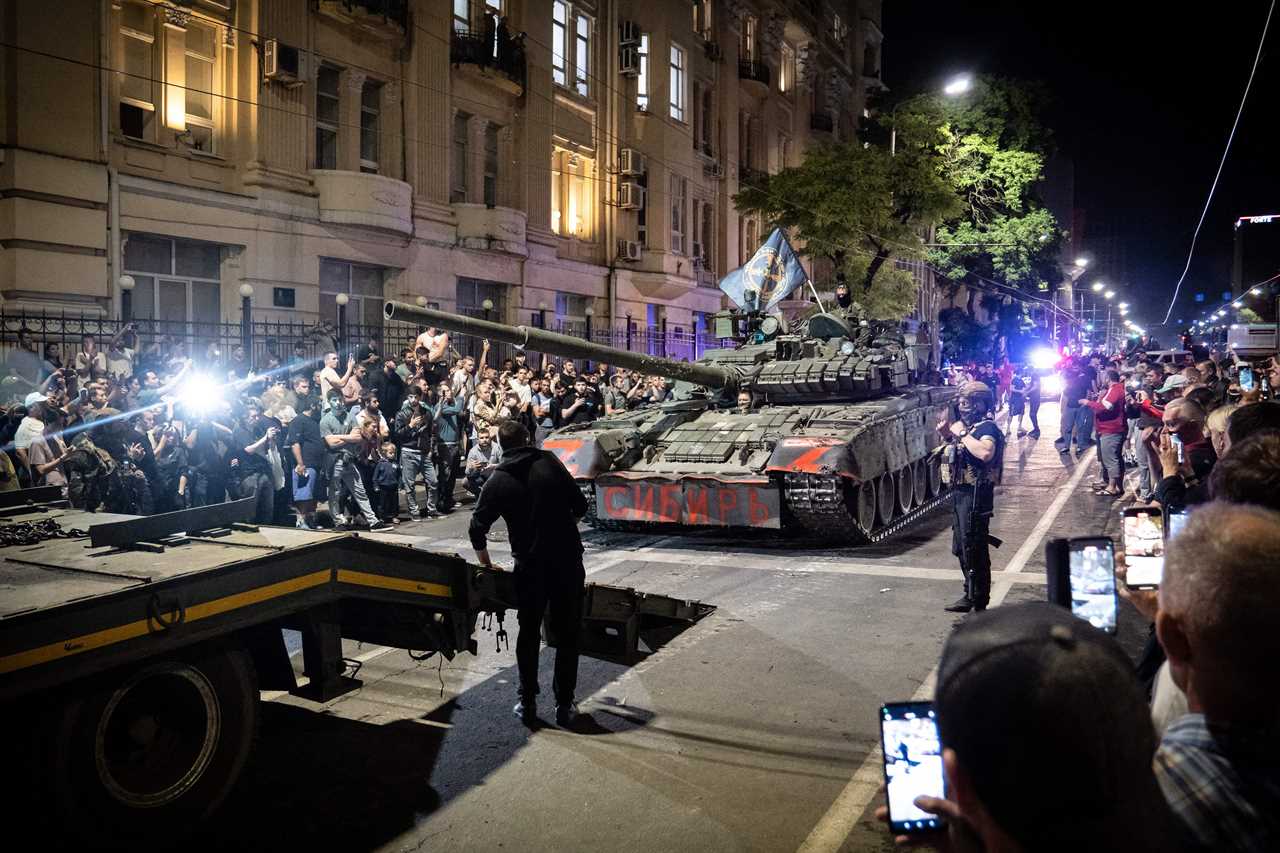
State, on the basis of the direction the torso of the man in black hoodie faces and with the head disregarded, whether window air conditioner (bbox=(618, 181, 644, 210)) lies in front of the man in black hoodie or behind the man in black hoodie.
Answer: in front

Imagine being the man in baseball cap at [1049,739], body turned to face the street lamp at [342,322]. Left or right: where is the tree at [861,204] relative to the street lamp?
right

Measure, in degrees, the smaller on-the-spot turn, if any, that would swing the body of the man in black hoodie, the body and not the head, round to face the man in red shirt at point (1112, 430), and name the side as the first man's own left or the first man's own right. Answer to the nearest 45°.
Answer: approximately 45° to the first man's own right

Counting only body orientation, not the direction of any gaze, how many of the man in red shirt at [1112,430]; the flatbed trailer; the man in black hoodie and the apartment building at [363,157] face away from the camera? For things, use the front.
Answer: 1

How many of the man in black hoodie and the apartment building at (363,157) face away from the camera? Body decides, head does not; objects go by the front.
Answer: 1

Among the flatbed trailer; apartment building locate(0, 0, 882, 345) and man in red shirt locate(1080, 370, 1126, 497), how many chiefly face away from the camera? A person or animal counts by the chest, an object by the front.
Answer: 0

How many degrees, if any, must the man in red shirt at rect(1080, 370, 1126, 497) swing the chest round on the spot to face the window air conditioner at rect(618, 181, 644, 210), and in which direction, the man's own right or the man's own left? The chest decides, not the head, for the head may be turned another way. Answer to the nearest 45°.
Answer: approximately 45° to the man's own right

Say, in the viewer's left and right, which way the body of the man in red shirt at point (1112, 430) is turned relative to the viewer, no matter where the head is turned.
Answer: facing to the left of the viewer

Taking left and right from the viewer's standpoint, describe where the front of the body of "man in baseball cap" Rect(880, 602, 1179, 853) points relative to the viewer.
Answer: facing away from the viewer and to the left of the viewer

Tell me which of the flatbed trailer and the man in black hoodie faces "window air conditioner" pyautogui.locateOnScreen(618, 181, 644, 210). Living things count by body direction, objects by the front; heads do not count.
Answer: the man in black hoodie

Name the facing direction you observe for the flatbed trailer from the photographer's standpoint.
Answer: facing the viewer and to the left of the viewer

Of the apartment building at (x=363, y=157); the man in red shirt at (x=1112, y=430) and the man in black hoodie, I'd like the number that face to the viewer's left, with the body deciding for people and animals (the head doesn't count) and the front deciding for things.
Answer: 1

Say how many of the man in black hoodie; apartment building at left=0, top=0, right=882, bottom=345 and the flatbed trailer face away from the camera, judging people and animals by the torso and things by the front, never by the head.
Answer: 1

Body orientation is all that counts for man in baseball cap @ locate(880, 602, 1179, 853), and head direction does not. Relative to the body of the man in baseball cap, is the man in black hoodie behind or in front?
in front

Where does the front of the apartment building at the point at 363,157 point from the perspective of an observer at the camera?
facing the viewer and to the right of the viewer
